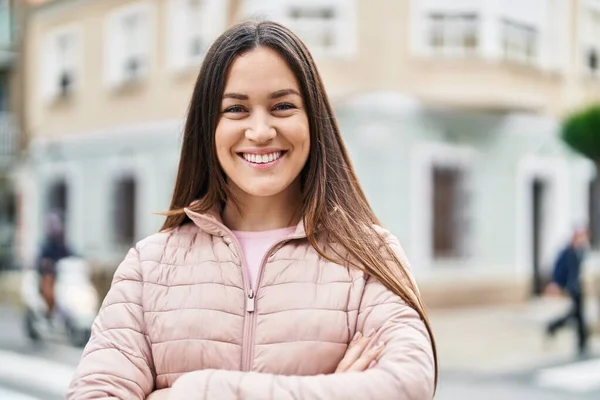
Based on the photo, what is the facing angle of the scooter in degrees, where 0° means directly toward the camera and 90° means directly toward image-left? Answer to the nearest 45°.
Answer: approximately 315°

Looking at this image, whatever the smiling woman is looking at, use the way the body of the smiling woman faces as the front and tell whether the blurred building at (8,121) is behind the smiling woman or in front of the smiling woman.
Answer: behind

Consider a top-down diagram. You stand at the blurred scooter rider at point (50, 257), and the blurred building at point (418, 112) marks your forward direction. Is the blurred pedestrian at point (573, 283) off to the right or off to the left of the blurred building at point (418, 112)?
right

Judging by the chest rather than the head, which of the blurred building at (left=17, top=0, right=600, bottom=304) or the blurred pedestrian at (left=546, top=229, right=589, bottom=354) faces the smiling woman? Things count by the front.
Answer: the blurred building

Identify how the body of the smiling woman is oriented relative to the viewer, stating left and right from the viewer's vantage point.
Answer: facing the viewer

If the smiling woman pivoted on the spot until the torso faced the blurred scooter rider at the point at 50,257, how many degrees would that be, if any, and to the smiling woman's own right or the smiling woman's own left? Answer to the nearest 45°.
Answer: approximately 180°

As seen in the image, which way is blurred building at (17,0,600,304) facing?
toward the camera

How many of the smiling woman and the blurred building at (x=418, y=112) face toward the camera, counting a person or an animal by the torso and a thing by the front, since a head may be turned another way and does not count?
2

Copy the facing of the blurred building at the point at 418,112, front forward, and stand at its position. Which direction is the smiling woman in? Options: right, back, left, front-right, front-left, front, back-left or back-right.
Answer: front

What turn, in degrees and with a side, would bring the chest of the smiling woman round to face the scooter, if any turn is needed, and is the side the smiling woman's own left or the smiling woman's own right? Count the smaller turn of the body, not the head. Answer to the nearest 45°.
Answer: approximately 180°

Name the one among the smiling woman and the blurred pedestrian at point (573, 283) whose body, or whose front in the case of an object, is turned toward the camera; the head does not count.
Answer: the smiling woman
